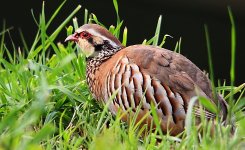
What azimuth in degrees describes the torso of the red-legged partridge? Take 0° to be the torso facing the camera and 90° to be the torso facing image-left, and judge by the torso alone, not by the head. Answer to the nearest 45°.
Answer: approximately 90°
